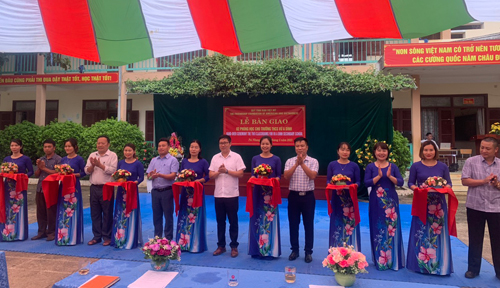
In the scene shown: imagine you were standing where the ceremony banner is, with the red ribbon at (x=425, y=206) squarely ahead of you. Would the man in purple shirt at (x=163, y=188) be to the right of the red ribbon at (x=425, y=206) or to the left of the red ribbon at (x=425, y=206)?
right

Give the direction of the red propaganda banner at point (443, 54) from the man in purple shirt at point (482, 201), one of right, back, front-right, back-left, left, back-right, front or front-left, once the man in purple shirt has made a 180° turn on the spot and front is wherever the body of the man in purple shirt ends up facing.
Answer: front-right

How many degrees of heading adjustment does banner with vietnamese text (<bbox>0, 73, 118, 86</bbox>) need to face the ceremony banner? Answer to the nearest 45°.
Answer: approximately 45° to its left

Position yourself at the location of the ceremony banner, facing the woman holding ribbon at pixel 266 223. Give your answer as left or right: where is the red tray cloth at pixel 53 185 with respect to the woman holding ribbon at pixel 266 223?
right

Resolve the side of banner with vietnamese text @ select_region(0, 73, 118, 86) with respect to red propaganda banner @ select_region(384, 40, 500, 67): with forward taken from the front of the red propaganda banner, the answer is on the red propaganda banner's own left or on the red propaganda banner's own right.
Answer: on the red propaganda banner's own right

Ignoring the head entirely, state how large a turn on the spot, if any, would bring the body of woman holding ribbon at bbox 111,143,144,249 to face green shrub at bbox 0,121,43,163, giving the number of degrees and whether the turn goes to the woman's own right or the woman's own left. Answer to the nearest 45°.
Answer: approximately 135° to the woman's own right

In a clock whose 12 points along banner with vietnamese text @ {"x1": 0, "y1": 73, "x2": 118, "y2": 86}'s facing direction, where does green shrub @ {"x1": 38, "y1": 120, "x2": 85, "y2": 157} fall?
The green shrub is roughly at 12 o'clock from the banner with vietnamese text.
